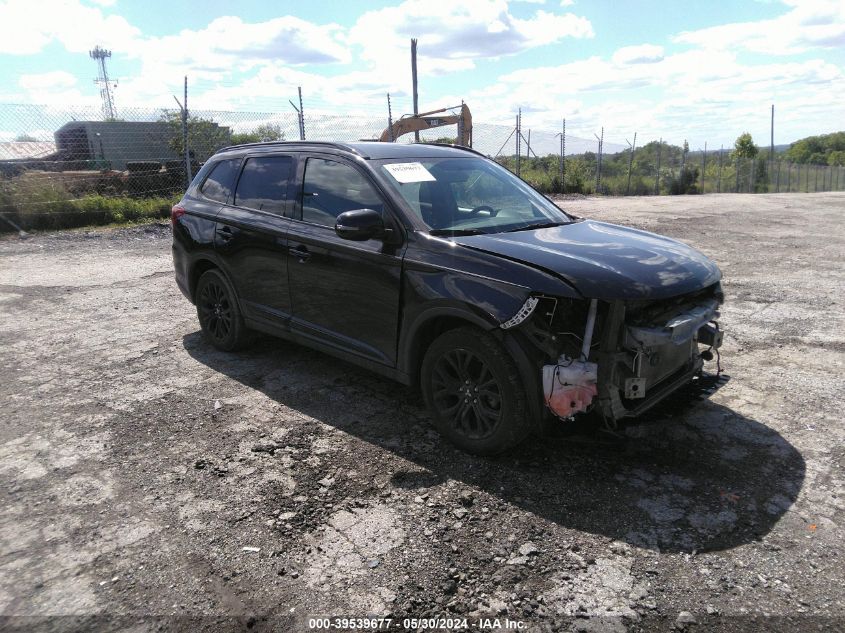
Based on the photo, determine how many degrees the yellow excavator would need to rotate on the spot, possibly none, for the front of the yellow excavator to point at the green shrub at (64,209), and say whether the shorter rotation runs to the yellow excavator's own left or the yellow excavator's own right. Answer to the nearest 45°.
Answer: approximately 135° to the yellow excavator's own right

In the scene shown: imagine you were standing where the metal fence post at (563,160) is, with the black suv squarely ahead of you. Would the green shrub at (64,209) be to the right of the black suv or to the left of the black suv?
right

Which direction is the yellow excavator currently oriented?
to the viewer's right

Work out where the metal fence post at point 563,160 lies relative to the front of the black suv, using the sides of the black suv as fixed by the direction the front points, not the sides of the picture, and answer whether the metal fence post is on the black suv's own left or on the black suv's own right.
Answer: on the black suv's own left

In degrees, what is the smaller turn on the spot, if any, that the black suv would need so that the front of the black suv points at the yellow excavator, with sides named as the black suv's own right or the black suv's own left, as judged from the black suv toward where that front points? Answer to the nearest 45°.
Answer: approximately 135° to the black suv's own left

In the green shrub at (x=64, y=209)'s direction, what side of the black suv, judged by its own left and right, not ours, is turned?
back

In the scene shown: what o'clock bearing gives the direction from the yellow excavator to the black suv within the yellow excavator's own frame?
The black suv is roughly at 3 o'clock from the yellow excavator.

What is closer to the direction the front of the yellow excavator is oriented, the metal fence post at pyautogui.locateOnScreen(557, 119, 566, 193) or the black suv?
the metal fence post

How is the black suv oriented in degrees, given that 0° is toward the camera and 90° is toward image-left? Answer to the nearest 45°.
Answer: approximately 315°
